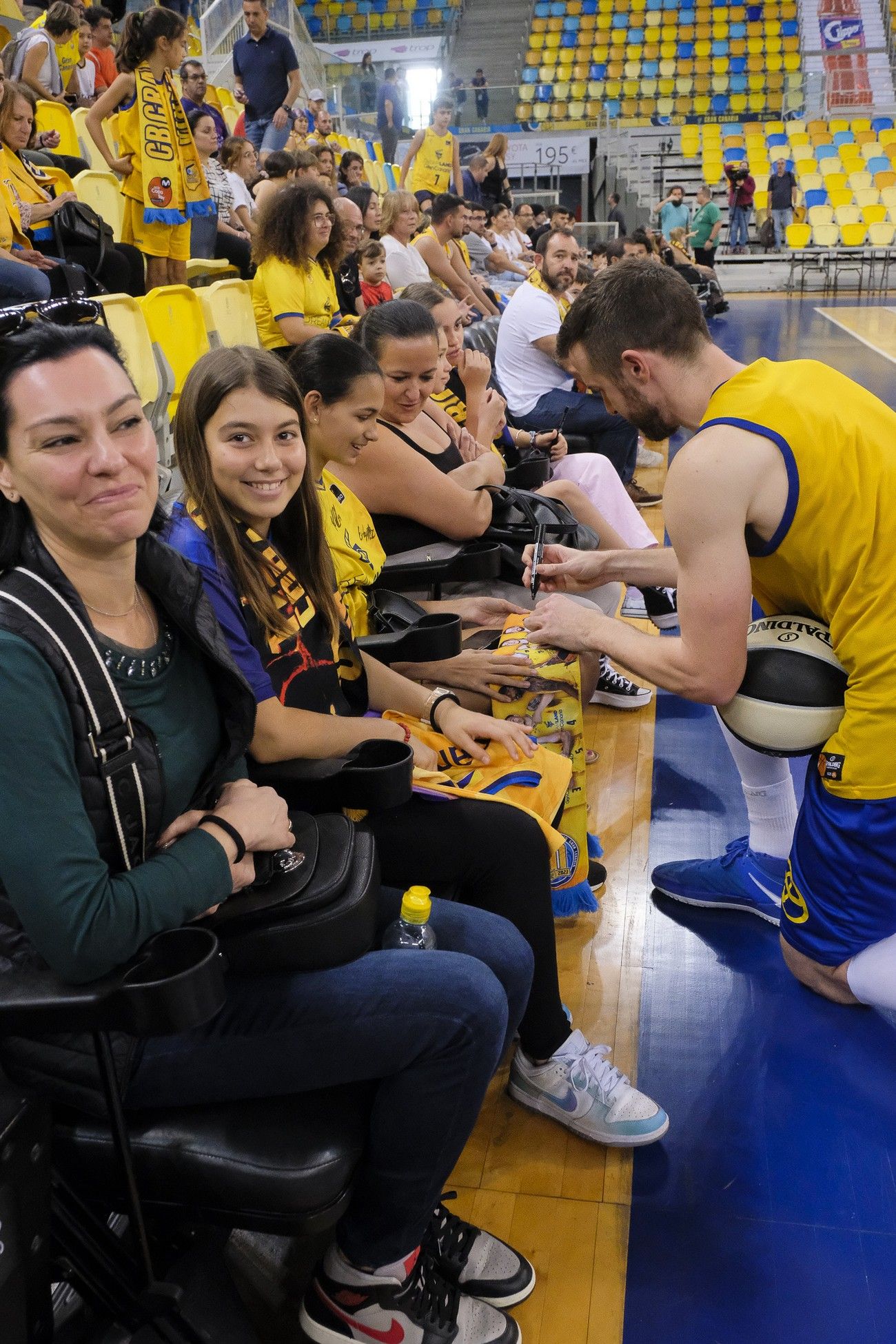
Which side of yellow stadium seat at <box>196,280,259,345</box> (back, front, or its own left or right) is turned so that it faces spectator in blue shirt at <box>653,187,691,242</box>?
left

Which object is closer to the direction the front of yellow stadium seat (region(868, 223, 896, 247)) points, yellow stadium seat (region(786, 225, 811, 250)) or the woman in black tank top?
the woman in black tank top

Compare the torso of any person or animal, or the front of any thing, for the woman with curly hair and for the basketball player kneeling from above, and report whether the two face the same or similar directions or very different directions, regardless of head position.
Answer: very different directions

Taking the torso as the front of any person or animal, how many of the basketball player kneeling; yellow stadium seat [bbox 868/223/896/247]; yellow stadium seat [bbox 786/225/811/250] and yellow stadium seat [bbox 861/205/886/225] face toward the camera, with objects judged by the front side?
3

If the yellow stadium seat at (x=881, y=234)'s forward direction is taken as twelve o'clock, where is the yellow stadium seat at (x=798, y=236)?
the yellow stadium seat at (x=798, y=236) is roughly at 3 o'clock from the yellow stadium seat at (x=881, y=234).

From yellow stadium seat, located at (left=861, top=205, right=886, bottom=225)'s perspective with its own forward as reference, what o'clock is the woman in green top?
The woman in green top is roughly at 12 o'clock from the yellow stadium seat.

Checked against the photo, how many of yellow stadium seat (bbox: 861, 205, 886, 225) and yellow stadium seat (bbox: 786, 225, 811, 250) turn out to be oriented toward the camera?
2

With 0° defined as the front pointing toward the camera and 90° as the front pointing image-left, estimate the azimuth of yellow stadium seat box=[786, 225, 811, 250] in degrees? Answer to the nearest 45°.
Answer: approximately 0°

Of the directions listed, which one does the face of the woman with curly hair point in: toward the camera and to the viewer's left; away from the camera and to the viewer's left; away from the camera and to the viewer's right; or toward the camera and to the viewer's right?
toward the camera and to the viewer's right

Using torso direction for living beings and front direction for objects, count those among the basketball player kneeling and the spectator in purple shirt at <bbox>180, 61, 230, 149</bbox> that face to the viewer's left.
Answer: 1

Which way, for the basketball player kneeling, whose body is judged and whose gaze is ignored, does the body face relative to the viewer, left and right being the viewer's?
facing to the left of the viewer
